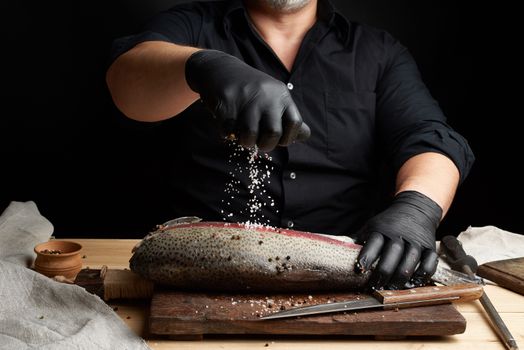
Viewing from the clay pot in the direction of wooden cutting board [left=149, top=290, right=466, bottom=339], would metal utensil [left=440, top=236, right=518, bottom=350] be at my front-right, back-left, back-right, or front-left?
front-left

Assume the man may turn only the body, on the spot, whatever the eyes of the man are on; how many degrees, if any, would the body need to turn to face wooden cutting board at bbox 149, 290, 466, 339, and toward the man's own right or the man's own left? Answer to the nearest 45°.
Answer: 0° — they already face it

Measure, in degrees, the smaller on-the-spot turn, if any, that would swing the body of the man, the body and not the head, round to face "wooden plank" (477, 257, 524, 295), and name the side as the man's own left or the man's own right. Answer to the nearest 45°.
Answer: approximately 45° to the man's own left

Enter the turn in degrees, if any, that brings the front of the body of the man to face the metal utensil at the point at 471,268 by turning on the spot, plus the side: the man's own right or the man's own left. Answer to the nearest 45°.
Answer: approximately 45° to the man's own left

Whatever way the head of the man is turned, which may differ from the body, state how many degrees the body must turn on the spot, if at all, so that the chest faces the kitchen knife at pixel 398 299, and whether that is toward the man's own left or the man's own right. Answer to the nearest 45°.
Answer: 0° — they already face it

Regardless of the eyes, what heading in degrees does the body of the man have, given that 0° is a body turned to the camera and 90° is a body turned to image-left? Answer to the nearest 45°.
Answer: approximately 0°

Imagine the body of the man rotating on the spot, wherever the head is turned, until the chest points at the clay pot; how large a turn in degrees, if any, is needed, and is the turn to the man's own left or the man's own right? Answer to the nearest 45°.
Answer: approximately 45° to the man's own right
